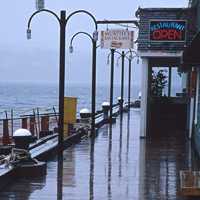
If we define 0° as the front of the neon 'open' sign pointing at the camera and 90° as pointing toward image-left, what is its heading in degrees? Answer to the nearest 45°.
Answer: approximately 0°

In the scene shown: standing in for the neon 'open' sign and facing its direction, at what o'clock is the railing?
The railing is roughly at 3 o'clock from the neon 'open' sign.

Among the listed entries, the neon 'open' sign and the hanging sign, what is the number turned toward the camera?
2

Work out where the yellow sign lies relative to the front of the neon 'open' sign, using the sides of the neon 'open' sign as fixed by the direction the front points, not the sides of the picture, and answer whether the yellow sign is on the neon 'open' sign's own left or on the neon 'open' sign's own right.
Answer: on the neon 'open' sign's own right

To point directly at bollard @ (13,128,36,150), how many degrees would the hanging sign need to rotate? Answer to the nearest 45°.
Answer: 0° — it already faces it
